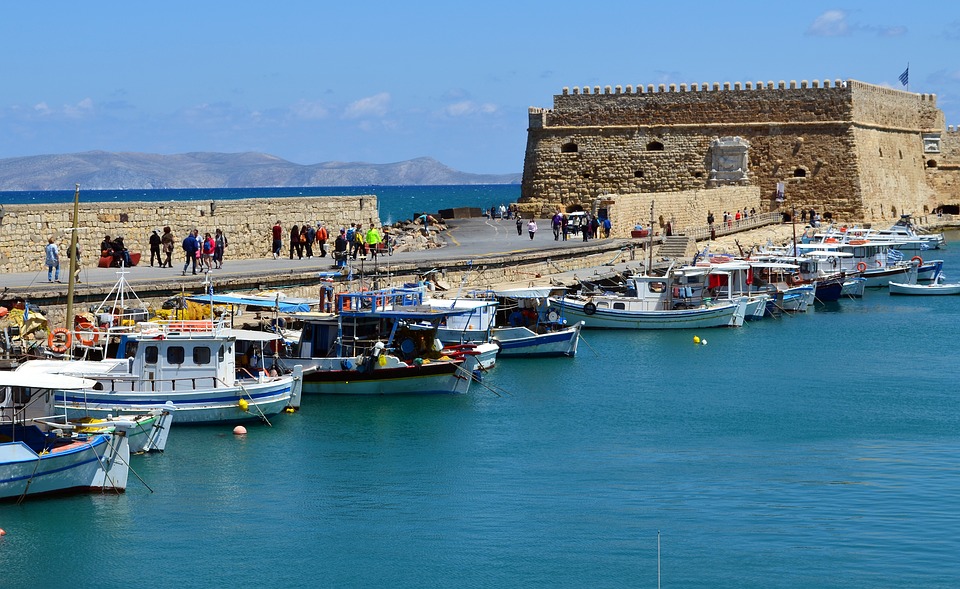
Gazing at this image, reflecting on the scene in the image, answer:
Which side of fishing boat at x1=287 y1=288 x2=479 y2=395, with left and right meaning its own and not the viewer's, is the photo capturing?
right

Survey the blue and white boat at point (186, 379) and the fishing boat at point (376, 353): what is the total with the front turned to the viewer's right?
2

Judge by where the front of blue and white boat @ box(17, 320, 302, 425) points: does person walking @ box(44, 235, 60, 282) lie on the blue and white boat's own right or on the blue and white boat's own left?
on the blue and white boat's own left

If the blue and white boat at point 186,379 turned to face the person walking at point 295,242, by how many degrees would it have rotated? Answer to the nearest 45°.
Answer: approximately 90° to its left

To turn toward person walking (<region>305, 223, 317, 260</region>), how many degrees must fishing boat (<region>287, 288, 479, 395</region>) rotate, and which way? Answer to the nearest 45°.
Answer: approximately 90° to its left

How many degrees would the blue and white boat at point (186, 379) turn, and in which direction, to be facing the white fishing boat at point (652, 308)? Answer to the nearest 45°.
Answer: approximately 45° to its left

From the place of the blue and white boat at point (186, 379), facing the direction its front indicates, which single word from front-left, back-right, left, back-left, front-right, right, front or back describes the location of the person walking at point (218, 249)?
left

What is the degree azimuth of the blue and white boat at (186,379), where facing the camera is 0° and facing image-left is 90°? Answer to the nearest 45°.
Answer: approximately 270°

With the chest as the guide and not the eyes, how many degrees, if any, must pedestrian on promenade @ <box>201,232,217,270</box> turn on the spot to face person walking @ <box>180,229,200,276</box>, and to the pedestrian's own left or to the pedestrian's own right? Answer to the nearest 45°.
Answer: approximately 135° to the pedestrian's own right
